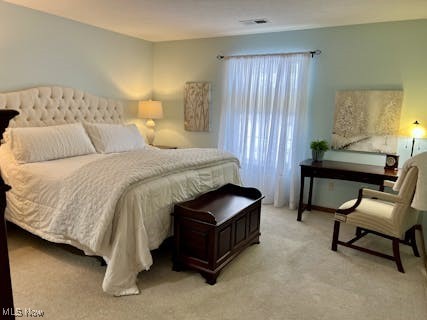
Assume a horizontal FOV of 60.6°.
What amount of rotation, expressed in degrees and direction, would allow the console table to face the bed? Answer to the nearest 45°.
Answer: approximately 45° to its right

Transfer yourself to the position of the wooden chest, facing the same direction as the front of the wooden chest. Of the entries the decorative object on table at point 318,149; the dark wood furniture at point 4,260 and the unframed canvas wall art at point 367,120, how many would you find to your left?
2

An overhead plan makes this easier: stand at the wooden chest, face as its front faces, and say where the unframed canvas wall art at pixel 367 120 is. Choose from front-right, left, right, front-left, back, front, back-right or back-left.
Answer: left

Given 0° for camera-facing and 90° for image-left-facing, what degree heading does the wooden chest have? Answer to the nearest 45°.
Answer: approximately 315°

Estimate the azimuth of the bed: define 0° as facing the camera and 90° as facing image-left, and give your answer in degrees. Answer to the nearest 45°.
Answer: approximately 315°

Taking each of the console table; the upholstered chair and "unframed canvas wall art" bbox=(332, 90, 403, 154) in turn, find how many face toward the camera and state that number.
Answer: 2

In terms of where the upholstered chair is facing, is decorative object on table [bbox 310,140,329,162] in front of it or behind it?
in front

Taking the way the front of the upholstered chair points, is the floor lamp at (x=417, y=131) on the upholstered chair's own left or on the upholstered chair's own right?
on the upholstered chair's own right

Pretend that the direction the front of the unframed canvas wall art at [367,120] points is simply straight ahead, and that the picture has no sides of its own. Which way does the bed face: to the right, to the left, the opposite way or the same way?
to the left

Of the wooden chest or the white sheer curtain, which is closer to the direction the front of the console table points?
the wooden chest

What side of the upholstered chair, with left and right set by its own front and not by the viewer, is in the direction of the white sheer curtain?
front

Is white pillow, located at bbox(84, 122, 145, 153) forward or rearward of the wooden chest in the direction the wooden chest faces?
rearward

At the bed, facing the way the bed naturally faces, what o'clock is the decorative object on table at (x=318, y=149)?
The decorative object on table is roughly at 10 o'clock from the bed.
